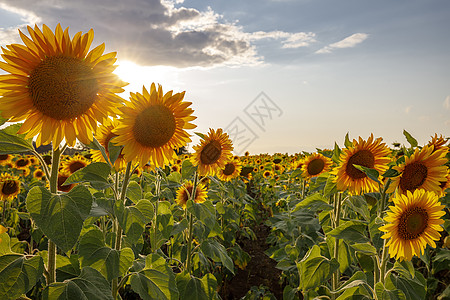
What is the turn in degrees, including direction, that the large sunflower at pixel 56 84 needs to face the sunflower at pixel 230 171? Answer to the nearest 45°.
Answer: approximately 135° to its left

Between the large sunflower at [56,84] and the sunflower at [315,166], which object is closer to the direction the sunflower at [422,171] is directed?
the large sunflower

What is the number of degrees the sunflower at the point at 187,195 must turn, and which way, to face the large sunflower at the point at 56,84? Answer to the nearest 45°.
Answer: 0° — it already faces it

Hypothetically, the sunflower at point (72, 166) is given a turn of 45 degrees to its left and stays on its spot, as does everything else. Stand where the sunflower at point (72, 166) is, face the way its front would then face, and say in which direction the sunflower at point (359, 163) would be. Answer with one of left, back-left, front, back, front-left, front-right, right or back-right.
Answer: front

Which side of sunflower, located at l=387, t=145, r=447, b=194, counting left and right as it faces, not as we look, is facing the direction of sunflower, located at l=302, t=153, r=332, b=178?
right

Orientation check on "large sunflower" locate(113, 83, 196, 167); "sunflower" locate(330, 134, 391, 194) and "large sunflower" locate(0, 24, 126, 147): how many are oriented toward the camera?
3

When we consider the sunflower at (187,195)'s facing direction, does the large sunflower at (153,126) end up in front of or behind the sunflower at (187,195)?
in front

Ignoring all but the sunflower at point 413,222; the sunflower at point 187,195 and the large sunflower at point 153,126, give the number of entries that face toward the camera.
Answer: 3

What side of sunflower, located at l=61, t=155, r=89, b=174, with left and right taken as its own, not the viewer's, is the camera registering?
front

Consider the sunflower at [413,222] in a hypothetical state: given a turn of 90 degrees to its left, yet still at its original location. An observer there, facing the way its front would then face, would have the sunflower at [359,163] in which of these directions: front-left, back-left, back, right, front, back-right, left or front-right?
back-left

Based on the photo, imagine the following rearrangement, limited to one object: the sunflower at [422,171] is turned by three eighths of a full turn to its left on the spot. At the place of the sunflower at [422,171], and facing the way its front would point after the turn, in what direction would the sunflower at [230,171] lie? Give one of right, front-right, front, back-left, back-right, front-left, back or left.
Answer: back-left

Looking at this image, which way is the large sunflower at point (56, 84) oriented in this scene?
toward the camera

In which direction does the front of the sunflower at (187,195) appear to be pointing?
toward the camera

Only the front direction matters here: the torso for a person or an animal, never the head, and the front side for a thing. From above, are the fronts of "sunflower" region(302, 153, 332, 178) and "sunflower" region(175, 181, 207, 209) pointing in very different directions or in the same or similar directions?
same or similar directions

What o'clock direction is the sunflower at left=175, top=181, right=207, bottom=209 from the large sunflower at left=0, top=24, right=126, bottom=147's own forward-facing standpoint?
The sunflower is roughly at 7 o'clock from the large sunflower.

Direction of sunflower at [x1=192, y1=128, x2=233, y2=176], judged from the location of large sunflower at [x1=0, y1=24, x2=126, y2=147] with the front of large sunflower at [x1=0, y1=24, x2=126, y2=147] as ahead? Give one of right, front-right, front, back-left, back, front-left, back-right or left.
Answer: back-left
